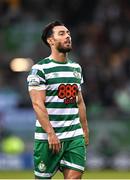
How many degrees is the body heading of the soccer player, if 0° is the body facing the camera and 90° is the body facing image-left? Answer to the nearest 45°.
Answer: approximately 315°
